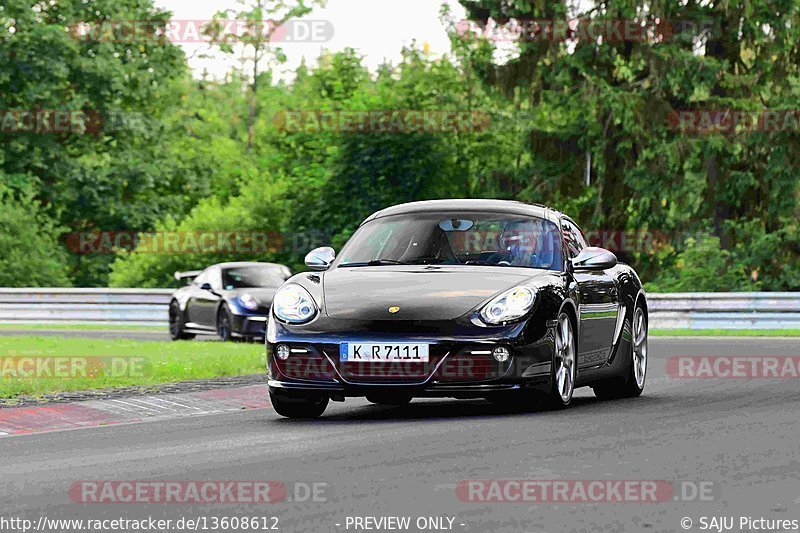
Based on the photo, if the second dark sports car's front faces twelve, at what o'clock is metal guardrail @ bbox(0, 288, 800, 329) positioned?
The metal guardrail is roughly at 7 o'clock from the second dark sports car.

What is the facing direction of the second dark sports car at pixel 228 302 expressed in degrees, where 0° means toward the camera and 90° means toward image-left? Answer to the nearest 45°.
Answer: approximately 315°

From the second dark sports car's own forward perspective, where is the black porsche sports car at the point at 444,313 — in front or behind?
in front

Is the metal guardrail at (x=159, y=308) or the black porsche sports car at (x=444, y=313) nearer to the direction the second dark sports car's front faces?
the black porsche sports car
